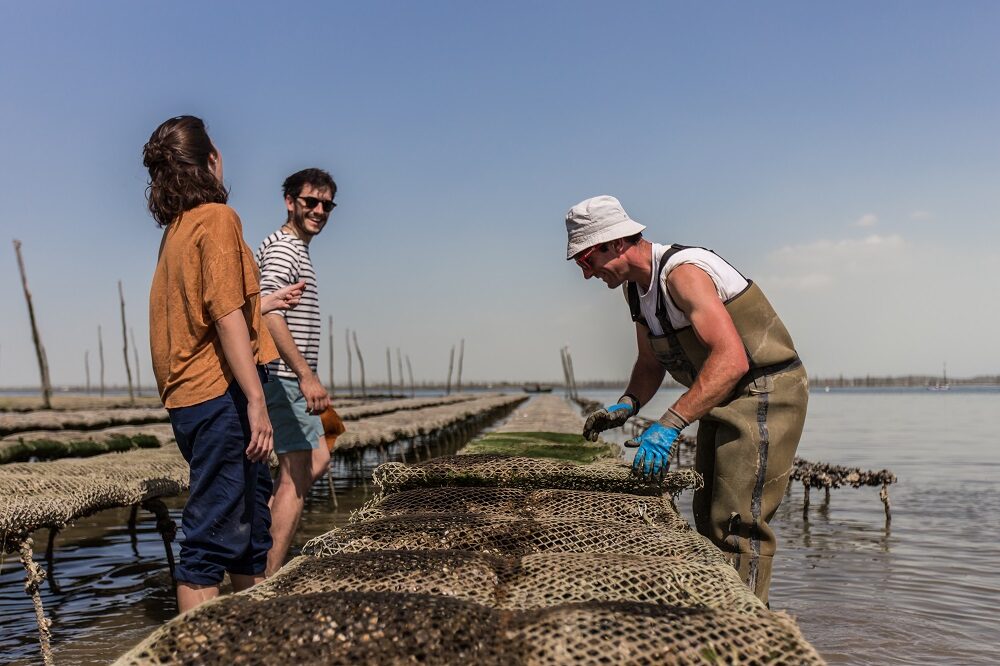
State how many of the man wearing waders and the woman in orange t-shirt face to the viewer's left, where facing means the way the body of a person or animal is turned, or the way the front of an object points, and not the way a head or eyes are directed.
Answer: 1

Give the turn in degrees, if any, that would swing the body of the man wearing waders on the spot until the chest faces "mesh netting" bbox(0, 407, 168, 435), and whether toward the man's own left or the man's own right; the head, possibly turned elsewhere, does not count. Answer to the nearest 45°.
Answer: approximately 45° to the man's own right

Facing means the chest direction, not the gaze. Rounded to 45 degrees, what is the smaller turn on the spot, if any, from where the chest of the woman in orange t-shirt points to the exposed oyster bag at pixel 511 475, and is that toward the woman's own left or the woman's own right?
0° — they already face it

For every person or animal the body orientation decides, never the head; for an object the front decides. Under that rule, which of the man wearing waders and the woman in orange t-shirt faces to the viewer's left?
the man wearing waders

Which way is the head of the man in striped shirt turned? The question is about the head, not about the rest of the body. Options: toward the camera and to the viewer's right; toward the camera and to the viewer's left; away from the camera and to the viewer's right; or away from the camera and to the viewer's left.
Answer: toward the camera and to the viewer's right

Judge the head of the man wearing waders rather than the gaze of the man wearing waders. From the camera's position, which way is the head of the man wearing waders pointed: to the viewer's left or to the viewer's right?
to the viewer's left

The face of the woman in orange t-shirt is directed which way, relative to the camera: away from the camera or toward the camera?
away from the camera

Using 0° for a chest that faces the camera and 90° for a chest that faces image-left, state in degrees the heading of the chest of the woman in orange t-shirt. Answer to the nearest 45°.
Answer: approximately 225°

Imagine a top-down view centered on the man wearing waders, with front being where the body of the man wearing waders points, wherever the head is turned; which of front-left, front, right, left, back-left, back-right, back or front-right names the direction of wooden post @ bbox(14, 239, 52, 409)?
front-right

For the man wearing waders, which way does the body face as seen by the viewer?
to the viewer's left
